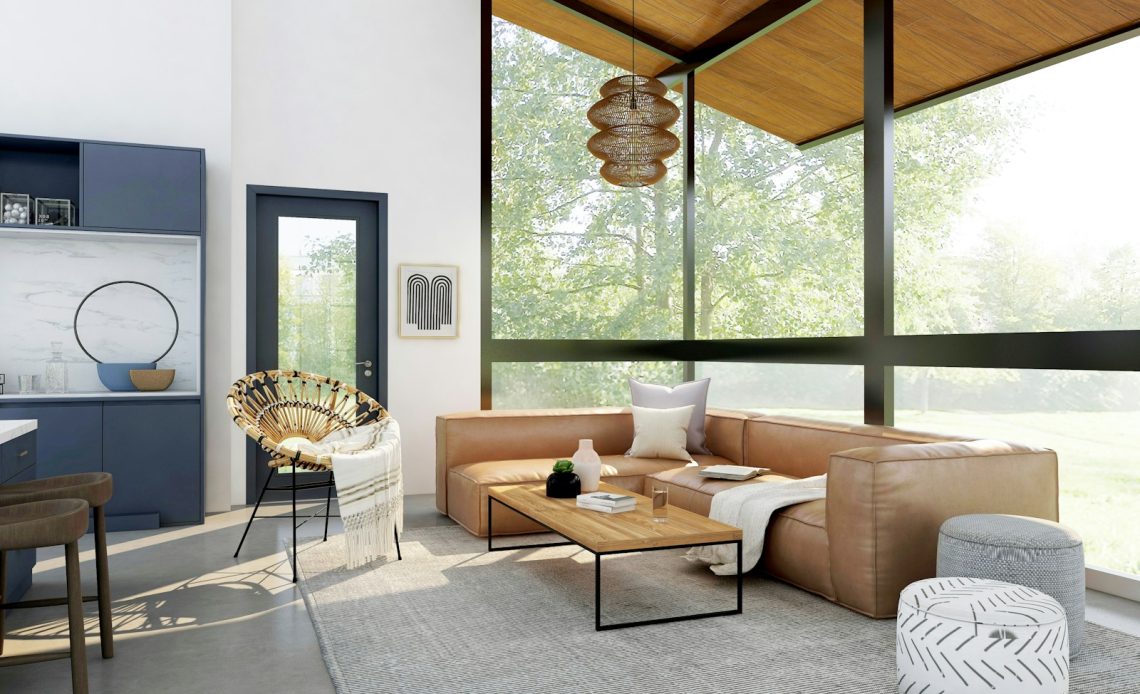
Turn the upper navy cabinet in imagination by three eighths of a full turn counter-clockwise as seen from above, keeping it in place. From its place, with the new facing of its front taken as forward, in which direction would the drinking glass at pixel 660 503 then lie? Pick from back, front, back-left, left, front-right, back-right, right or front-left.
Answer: right

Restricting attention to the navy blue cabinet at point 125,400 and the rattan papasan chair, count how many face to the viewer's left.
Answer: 0

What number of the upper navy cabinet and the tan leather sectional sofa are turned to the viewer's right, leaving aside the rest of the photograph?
0

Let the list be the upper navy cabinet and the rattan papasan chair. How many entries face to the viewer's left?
0

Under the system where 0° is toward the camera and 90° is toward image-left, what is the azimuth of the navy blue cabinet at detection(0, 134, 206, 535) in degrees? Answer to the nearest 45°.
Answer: approximately 0°

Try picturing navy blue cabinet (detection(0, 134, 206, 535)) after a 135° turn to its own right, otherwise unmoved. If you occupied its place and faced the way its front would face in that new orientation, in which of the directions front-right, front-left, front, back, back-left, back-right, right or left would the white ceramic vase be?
back

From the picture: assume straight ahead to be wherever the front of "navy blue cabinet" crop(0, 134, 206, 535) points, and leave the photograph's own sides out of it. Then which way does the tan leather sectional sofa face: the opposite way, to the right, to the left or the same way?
to the right

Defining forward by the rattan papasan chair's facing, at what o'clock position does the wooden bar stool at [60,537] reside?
The wooden bar stool is roughly at 2 o'clock from the rattan papasan chair.

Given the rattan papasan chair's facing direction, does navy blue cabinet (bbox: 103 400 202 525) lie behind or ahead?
behind

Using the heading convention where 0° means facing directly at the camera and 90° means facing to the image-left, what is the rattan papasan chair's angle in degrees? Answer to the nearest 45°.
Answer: approximately 315°

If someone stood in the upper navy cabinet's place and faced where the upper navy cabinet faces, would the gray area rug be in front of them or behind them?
in front

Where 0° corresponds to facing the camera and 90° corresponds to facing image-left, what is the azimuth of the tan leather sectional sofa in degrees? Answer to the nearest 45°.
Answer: approximately 45°

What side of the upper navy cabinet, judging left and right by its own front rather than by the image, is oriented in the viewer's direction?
front

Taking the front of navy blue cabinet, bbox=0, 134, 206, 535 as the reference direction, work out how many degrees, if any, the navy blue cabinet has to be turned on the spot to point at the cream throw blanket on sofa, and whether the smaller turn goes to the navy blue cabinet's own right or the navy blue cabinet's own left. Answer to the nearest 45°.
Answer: approximately 45° to the navy blue cabinet's own left

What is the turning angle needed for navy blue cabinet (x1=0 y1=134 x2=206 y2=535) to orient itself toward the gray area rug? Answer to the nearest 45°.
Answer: approximately 45° to its left
